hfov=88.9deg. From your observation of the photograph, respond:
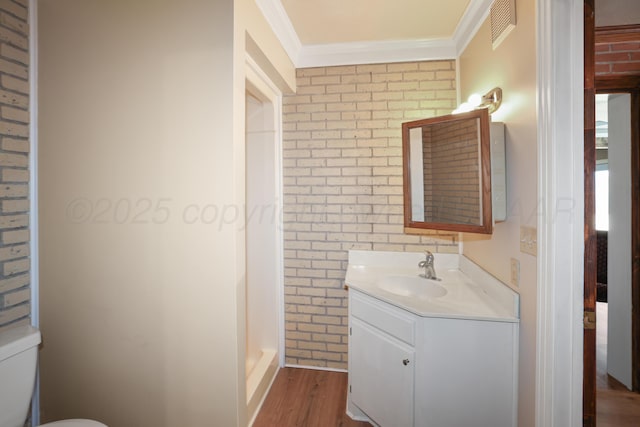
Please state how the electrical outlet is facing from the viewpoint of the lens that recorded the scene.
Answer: facing the viewer and to the left of the viewer

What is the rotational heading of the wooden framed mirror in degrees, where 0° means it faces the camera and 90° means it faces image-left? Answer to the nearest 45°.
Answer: approximately 45°

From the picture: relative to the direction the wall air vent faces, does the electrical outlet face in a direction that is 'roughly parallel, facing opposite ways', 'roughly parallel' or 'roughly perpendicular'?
roughly parallel

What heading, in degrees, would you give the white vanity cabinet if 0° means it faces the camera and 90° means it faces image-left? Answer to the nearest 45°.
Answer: approximately 45°

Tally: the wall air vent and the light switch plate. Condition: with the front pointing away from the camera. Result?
0

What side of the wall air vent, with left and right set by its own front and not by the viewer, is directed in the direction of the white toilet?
front

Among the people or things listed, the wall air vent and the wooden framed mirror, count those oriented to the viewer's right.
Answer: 0

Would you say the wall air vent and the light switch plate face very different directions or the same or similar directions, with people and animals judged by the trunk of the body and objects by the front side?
same or similar directions

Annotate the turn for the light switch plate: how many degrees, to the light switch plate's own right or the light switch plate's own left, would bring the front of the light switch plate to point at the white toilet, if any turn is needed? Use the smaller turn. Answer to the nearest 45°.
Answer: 0° — it already faces it

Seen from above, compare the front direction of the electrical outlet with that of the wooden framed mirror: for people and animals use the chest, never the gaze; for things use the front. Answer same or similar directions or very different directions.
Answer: same or similar directions
